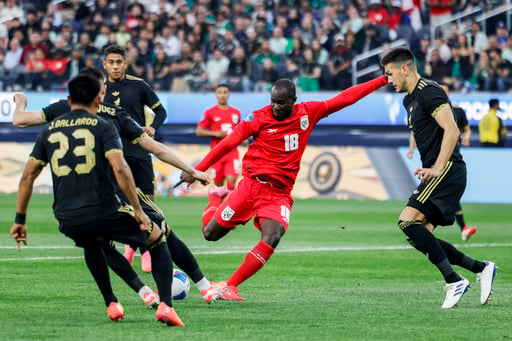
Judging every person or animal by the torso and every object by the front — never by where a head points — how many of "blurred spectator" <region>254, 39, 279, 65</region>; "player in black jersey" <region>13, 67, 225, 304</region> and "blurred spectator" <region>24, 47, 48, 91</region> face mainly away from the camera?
1

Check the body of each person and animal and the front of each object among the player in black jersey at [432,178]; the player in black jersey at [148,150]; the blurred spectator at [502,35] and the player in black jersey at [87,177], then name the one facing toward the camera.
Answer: the blurred spectator

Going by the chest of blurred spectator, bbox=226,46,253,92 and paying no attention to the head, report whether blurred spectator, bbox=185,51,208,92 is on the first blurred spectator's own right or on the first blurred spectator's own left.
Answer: on the first blurred spectator's own right

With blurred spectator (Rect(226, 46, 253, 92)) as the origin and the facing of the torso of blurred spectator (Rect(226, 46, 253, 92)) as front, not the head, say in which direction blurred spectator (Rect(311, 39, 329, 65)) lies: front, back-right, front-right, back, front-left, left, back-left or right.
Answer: left

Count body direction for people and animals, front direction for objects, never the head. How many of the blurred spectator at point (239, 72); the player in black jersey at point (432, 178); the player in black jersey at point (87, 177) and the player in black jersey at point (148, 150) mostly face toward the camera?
1

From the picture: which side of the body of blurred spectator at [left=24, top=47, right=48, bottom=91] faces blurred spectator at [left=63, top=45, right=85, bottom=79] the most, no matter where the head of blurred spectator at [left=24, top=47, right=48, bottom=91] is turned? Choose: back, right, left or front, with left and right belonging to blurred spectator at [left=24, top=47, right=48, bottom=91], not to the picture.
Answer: left

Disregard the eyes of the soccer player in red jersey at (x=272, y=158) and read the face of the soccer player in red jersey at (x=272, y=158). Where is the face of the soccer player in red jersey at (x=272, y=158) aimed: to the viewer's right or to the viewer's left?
to the viewer's left

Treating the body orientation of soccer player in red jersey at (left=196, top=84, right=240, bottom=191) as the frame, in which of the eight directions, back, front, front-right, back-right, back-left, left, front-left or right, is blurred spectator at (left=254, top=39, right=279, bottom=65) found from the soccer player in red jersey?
back

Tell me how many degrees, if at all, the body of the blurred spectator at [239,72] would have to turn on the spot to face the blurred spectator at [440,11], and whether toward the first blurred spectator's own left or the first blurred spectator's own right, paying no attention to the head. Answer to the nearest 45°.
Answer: approximately 90° to the first blurred spectator's own left

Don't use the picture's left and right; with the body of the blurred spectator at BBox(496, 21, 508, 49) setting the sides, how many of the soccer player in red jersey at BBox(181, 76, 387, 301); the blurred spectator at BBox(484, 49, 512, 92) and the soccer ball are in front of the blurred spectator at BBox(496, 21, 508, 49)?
3

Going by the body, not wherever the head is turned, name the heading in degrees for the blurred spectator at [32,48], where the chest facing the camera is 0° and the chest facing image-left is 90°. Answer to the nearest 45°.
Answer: approximately 0°

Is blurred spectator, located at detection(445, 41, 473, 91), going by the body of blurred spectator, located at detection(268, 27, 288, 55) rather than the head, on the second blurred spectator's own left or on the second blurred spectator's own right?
on the second blurred spectator's own left

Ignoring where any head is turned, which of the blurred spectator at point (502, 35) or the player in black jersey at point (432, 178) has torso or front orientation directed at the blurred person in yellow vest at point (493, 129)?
the blurred spectator at point (502, 35)

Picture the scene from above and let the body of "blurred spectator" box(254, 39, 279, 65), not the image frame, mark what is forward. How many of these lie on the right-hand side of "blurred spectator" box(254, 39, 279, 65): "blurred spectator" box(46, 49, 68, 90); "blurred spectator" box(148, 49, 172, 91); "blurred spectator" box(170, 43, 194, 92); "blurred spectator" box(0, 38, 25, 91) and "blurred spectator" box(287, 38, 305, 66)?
4

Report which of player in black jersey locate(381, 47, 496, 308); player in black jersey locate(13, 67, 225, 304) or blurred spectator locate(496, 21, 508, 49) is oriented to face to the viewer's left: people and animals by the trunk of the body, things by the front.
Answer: player in black jersey locate(381, 47, 496, 308)

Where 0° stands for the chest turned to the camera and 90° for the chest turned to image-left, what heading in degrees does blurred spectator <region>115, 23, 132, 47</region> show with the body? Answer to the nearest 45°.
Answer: approximately 0°
